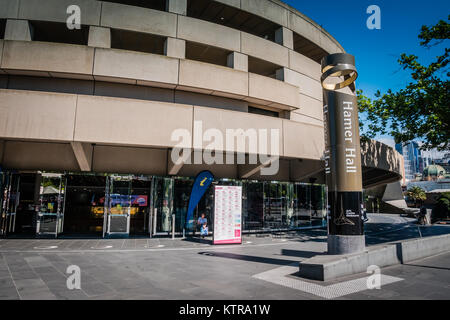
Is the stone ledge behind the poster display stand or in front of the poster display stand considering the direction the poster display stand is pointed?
in front

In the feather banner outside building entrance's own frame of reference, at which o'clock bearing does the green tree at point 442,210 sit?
The green tree is roughly at 8 o'clock from the feather banner outside building entrance.

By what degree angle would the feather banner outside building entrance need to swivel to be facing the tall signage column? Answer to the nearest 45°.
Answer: approximately 45° to its left

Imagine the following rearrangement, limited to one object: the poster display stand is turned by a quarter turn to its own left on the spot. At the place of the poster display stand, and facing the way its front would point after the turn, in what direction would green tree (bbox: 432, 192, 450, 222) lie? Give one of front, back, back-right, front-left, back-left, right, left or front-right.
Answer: front-left

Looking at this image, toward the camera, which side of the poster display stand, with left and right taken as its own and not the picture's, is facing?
front

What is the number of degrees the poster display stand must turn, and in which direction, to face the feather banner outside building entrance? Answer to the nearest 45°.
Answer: approximately 135° to its right

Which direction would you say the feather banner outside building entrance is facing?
toward the camera

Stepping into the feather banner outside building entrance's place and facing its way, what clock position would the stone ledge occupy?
The stone ledge is roughly at 11 o'clock from the feather banner outside building entrance.

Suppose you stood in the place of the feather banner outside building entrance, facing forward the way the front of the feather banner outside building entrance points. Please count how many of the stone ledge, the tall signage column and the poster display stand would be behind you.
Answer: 0

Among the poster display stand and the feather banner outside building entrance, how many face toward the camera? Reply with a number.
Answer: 2

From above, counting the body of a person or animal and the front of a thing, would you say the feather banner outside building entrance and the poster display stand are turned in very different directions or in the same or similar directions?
same or similar directions
